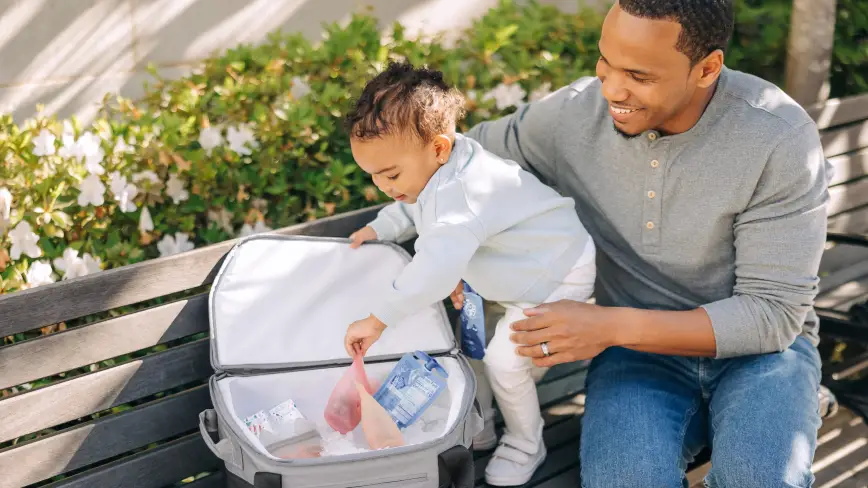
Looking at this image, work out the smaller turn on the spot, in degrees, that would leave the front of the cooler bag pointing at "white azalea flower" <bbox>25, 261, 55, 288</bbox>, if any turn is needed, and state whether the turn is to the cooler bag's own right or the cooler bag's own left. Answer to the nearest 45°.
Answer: approximately 90° to the cooler bag's own right

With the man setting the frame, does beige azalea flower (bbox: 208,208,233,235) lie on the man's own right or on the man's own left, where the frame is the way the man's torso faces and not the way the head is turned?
on the man's own right

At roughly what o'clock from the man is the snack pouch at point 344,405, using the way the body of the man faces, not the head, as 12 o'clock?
The snack pouch is roughly at 1 o'clock from the man.

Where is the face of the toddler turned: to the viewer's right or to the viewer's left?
to the viewer's left

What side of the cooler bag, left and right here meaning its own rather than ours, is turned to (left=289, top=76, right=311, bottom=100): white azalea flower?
back

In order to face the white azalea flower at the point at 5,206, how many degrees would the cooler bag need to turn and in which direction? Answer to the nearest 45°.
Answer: approximately 90° to its right

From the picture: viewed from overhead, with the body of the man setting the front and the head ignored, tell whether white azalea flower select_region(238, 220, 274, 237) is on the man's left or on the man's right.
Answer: on the man's right

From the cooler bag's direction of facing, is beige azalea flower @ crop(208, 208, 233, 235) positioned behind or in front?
behind

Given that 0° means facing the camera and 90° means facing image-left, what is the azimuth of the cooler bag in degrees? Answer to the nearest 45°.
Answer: approximately 0°
